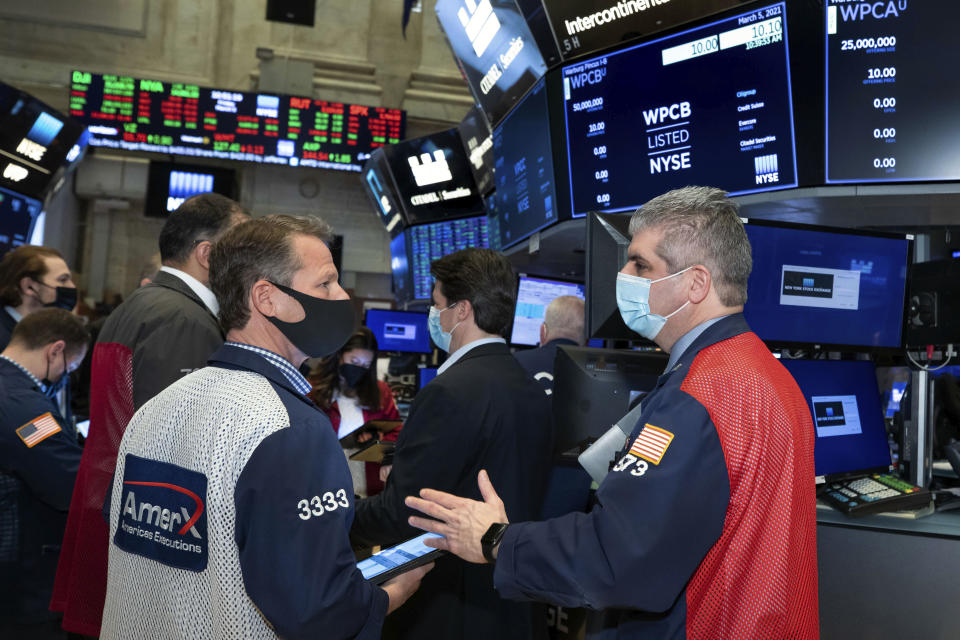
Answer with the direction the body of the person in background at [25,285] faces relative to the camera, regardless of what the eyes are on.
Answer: to the viewer's right

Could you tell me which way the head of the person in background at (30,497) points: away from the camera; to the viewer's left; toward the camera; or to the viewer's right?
to the viewer's right

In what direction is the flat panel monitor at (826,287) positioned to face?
toward the camera

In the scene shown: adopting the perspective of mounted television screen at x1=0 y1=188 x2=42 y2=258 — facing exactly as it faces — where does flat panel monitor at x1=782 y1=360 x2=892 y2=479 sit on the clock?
The flat panel monitor is roughly at 1 o'clock from the mounted television screen.

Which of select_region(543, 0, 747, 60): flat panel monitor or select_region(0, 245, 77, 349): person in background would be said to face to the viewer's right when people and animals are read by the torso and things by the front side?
the person in background

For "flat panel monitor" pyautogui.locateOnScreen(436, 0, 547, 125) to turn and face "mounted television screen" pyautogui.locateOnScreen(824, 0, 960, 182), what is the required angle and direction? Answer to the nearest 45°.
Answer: approximately 90° to its left

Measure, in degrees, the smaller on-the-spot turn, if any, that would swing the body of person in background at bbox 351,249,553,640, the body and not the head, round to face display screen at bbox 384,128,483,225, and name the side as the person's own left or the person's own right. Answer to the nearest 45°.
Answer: approximately 45° to the person's own right

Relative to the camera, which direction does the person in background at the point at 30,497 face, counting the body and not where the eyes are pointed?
to the viewer's right

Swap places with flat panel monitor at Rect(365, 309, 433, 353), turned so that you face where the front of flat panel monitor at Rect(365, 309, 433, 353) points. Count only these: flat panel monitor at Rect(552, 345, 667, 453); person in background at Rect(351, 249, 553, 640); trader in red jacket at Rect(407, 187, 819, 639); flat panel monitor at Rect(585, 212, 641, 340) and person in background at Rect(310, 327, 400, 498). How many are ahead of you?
5

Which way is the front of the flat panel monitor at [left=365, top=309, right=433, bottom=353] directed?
toward the camera

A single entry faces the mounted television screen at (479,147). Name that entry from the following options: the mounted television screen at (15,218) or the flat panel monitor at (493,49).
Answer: the mounted television screen at (15,218)

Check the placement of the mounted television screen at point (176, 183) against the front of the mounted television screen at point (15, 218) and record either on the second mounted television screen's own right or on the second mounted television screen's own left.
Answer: on the second mounted television screen's own left
